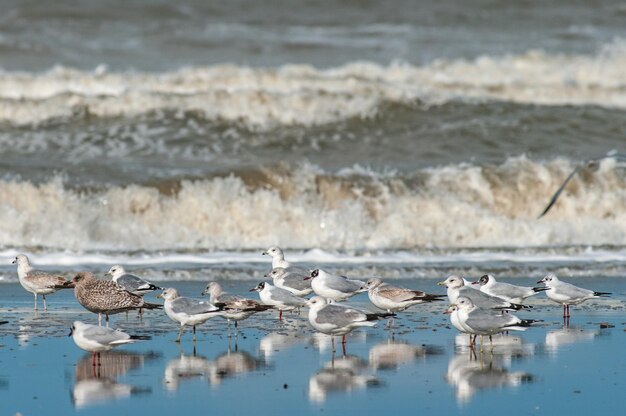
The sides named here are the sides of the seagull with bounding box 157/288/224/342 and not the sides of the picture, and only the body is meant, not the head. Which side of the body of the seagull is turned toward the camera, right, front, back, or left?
left

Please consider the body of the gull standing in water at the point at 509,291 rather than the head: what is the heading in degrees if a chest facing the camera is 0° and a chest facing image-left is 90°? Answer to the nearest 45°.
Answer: approximately 90°

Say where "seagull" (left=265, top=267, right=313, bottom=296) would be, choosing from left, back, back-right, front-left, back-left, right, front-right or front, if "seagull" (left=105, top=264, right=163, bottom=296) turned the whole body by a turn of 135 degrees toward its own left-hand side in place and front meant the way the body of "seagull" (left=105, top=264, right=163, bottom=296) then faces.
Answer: front-left

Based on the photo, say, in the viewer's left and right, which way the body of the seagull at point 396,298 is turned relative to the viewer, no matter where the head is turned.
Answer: facing to the left of the viewer

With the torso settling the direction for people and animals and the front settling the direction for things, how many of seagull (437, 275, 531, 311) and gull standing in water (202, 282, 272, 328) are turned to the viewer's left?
2

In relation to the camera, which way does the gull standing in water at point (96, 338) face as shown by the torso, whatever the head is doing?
to the viewer's left

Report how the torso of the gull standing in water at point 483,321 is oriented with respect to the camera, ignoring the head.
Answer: to the viewer's left

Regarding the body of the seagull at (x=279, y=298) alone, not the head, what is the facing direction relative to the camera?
to the viewer's left

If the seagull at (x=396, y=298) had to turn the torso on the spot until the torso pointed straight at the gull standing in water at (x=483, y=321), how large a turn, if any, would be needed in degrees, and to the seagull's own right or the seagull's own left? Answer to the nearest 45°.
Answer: approximately 135° to the seagull's own left

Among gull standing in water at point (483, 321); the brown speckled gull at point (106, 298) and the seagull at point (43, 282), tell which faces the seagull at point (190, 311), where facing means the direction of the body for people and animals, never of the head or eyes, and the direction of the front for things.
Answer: the gull standing in water

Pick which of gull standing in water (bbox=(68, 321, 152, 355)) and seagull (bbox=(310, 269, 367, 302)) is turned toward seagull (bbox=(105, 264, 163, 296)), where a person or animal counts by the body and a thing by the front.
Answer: seagull (bbox=(310, 269, 367, 302))
